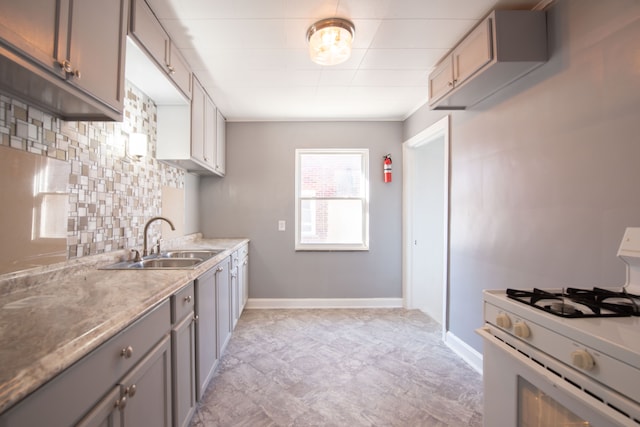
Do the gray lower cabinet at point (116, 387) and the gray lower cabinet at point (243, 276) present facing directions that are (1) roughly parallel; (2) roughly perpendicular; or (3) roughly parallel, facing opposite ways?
roughly parallel

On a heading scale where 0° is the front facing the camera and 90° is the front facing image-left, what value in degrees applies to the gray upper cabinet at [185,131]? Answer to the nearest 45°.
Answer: approximately 270°

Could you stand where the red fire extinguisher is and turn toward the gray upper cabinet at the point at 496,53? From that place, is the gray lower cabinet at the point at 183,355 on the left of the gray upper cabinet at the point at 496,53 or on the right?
right

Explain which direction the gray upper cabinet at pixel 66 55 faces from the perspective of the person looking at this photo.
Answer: facing the viewer and to the right of the viewer

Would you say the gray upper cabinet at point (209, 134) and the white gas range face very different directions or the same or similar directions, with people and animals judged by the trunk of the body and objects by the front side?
very different directions

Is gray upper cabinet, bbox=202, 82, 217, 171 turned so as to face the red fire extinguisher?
yes

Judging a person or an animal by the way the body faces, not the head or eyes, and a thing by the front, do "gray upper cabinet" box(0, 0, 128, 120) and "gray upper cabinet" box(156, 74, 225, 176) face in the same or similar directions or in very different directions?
same or similar directions

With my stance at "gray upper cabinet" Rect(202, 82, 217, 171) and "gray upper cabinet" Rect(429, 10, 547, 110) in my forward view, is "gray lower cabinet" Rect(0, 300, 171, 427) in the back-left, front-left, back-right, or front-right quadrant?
front-right

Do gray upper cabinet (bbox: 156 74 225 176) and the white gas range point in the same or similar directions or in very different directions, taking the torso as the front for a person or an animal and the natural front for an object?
very different directions

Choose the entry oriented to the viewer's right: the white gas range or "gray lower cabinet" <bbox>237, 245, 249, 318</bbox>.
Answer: the gray lower cabinet

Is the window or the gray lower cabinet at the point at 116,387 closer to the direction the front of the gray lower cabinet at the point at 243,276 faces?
the window

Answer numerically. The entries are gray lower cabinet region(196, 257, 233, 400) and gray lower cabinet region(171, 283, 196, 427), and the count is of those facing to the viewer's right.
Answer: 2

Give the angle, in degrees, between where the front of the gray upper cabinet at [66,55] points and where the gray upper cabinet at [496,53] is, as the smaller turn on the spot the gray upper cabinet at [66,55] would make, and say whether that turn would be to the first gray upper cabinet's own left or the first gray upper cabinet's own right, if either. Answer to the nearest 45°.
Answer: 0° — it already faces it

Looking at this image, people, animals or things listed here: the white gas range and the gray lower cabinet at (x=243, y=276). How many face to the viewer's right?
1

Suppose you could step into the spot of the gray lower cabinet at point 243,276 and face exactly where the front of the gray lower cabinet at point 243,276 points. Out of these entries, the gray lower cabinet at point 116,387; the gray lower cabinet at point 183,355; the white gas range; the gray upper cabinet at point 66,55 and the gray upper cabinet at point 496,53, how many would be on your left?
0

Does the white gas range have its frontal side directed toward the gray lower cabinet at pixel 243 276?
no

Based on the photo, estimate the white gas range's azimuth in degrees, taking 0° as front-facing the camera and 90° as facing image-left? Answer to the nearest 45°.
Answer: approximately 45°

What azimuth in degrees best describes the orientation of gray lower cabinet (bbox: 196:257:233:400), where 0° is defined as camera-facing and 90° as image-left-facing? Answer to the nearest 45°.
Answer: approximately 270°

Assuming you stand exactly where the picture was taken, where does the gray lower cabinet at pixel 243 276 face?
facing to the right of the viewer
